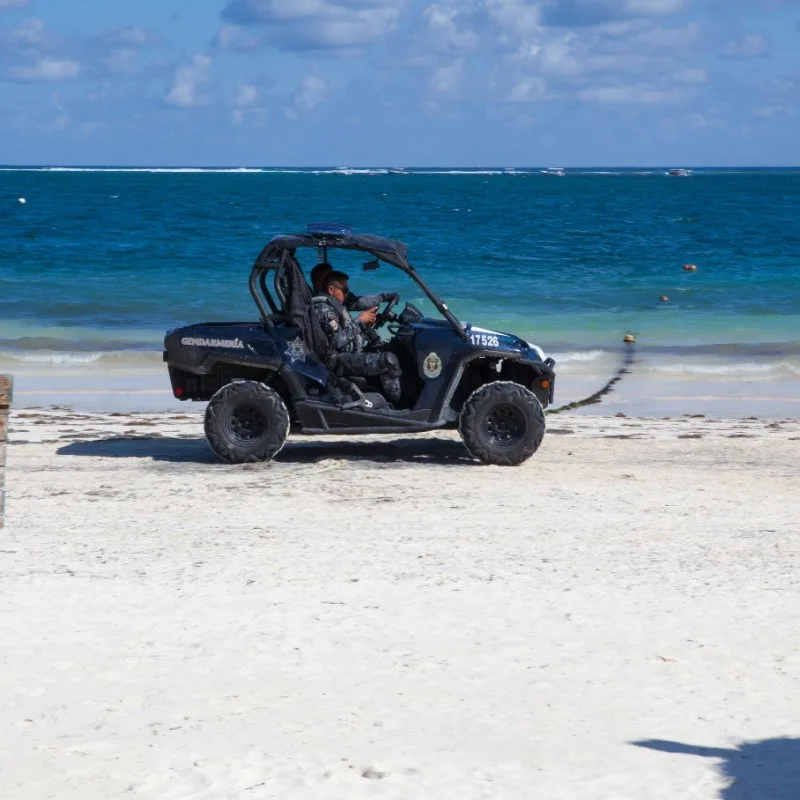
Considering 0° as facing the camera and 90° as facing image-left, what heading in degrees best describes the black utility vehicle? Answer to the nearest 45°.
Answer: approximately 270°

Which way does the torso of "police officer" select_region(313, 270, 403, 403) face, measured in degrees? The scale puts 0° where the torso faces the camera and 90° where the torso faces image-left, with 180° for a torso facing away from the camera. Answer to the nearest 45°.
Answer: approximately 270°
